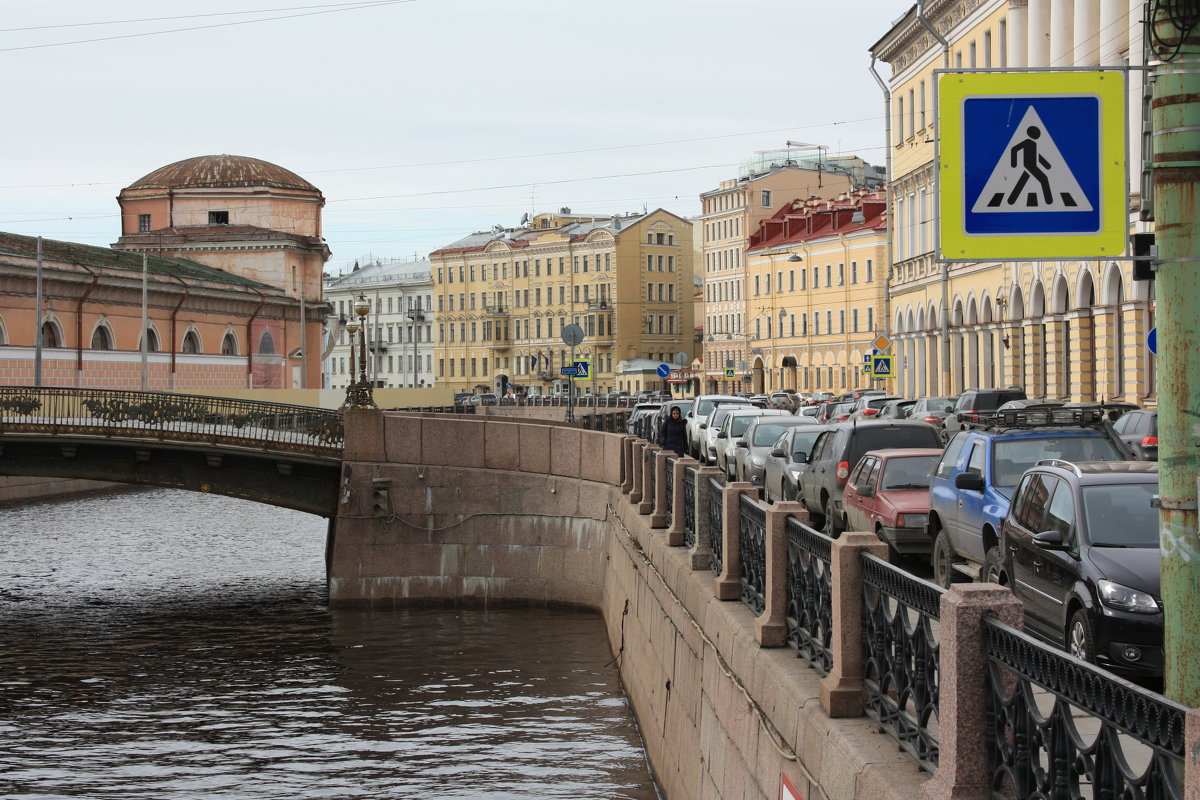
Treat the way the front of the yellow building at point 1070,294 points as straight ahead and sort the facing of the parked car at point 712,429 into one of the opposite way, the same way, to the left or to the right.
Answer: to the left

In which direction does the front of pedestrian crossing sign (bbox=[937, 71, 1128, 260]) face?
toward the camera

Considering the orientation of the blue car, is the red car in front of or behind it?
behind

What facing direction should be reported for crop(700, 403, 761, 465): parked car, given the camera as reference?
facing the viewer and to the right of the viewer

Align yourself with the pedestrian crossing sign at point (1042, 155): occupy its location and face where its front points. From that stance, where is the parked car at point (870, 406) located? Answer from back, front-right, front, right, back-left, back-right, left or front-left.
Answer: back

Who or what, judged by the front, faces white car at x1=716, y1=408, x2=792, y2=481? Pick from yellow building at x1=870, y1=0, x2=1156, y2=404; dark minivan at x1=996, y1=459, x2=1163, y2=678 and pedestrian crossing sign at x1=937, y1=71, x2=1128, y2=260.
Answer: the yellow building

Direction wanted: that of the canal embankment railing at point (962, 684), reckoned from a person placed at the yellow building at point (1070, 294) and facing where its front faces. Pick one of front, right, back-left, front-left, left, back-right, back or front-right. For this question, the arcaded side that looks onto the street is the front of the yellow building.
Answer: front-left

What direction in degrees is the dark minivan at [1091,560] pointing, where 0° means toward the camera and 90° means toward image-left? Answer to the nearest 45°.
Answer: approximately 315°

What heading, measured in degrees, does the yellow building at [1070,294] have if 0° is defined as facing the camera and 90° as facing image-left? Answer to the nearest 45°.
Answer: approximately 45°

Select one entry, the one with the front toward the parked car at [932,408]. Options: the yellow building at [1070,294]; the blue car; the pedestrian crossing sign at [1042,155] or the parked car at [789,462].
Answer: the yellow building
